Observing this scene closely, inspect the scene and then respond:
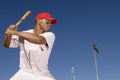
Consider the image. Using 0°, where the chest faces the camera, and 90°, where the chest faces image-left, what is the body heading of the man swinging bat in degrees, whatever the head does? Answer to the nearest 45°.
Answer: approximately 0°
